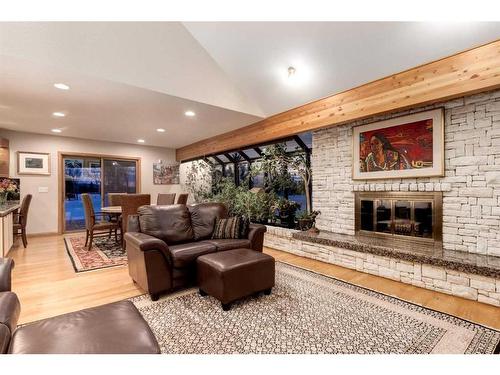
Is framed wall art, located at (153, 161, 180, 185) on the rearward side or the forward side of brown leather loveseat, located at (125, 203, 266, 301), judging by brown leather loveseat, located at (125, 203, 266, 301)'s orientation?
on the rearward side

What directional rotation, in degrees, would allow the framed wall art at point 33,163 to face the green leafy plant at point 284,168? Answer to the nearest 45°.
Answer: approximately 45° to its left

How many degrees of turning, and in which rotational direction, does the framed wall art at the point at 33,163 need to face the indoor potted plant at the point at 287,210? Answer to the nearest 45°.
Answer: approximately 45° to its left

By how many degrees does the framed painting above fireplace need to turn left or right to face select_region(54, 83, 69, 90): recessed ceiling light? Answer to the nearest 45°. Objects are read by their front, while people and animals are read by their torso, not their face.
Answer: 0° — it already faces it

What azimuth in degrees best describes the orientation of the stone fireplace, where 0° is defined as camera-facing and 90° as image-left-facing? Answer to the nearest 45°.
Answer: approximately 45°

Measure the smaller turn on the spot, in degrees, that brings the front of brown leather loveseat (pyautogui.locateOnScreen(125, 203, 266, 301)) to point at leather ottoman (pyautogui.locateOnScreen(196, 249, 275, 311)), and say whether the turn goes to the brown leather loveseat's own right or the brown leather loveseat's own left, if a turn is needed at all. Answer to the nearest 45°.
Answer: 0° — it already faces it

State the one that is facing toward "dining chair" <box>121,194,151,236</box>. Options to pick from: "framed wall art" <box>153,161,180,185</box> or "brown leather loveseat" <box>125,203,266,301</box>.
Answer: the framed wall art

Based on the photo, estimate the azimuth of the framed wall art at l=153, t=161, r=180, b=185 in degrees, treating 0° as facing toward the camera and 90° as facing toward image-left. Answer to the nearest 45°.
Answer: approximately 0°

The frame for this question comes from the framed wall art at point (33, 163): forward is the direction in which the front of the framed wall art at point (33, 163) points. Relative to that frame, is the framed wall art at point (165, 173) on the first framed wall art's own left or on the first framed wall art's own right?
on the first framed wall art's own left

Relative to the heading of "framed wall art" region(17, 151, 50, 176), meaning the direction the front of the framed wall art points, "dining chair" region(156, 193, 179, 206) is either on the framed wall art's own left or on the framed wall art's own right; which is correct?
on the framed wall art's own left
